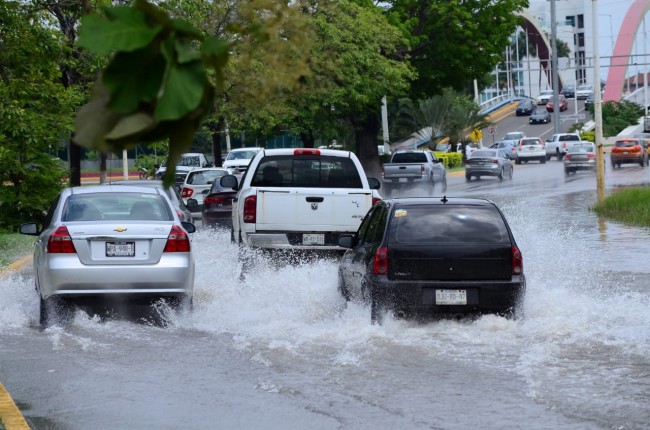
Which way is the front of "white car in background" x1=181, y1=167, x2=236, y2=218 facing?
away from the camera

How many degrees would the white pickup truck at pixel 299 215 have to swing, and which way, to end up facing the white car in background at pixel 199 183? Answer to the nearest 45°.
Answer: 0° — it already faces it

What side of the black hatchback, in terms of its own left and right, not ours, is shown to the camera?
back

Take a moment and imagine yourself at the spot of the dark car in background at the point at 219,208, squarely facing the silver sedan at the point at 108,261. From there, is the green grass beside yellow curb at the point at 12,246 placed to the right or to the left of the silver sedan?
right

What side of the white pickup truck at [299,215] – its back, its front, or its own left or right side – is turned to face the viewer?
back

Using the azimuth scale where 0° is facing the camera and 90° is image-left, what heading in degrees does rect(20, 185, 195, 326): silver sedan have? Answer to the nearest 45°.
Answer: approximately 180°

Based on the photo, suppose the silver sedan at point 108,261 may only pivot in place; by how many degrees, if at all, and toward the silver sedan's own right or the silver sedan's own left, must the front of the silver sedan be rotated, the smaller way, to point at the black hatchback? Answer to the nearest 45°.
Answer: approximately 135° to the silver sedan's own right

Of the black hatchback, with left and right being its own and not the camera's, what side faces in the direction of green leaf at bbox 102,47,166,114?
back
